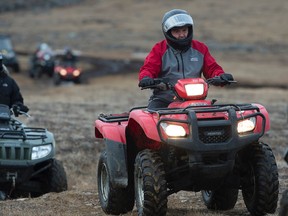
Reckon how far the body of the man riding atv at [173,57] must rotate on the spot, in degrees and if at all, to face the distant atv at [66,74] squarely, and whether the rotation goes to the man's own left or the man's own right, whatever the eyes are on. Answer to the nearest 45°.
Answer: approximately 180°

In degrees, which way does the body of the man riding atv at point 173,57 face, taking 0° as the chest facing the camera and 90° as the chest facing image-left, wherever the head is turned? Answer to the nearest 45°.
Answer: approximately 0°

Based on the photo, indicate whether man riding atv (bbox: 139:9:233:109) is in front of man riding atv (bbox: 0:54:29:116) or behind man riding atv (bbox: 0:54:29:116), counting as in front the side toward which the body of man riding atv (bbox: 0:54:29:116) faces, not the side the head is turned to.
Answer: in front
